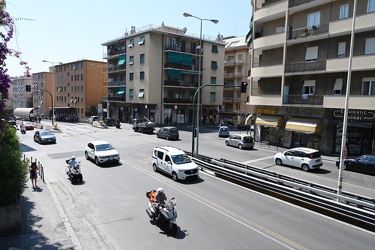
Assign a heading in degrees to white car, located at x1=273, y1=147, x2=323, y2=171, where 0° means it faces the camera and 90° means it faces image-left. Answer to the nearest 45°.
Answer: approximately 135°

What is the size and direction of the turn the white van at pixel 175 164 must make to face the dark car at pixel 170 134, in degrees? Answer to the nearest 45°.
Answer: approximately 135° to its left

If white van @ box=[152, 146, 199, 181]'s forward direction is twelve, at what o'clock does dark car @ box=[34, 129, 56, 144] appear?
The dark car is roughly at 6 o'clock from the white van.

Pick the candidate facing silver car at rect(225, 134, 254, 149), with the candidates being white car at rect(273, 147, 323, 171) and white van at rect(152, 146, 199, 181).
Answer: the white car

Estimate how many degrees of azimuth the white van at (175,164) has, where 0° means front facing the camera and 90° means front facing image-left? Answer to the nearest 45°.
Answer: approximately 315°

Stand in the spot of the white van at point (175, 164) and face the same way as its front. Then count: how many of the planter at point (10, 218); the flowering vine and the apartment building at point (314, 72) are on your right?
2

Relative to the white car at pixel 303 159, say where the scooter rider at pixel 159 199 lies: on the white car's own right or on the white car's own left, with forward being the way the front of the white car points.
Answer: on the white car's own left

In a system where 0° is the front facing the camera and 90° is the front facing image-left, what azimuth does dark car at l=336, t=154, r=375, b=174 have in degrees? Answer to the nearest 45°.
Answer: approximately 135°

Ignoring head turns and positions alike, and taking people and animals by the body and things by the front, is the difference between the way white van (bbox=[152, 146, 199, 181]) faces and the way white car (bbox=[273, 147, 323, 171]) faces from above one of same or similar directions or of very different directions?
very different directions

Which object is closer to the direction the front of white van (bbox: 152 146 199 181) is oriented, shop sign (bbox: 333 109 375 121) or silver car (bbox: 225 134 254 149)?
the shop sign
